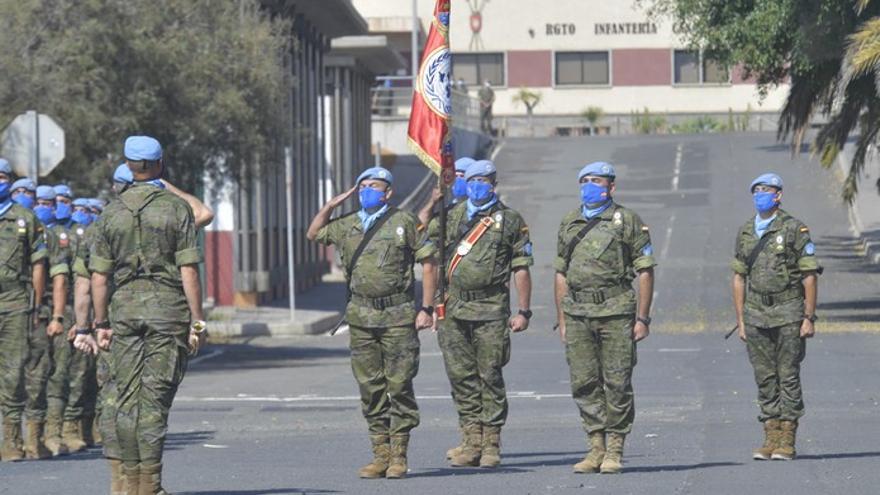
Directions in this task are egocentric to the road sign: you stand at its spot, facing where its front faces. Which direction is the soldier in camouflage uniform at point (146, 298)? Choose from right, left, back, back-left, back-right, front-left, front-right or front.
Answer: back

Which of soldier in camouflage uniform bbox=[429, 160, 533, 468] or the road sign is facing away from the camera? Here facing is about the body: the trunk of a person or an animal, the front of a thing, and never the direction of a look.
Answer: the road sign

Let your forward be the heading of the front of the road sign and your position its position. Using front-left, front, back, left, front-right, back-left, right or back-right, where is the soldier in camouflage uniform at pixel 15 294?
back

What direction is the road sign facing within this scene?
away from the camera

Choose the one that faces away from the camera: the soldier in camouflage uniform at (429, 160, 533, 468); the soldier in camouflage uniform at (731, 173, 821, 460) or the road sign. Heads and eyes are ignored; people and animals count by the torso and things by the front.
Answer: the road sign

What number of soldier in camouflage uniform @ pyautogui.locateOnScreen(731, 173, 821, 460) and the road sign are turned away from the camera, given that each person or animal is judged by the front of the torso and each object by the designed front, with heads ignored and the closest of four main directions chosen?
1

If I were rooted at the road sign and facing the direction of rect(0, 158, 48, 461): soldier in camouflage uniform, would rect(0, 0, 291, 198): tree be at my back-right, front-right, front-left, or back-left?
back-left
